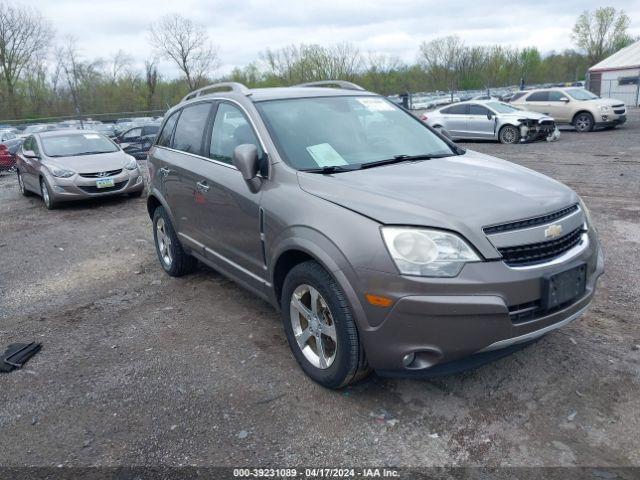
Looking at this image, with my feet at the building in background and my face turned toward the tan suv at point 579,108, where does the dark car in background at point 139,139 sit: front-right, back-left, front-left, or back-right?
front-right

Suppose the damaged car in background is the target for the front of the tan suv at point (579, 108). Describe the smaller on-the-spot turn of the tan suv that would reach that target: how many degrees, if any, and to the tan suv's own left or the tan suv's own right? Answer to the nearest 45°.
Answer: approximately 90° to the tan suv's own right

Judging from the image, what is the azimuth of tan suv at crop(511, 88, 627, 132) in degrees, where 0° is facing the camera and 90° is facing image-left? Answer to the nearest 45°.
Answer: approximately 315°

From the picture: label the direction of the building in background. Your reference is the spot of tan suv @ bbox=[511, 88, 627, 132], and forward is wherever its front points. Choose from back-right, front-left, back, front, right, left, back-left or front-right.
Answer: back-left

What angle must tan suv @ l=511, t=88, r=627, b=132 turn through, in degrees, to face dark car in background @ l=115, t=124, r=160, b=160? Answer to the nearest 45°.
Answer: approximately 90° to its right

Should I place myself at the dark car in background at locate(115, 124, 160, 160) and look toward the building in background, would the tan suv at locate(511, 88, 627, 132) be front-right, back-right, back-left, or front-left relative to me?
front-right

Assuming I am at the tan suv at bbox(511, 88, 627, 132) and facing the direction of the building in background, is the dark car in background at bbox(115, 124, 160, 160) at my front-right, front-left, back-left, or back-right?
back-left
